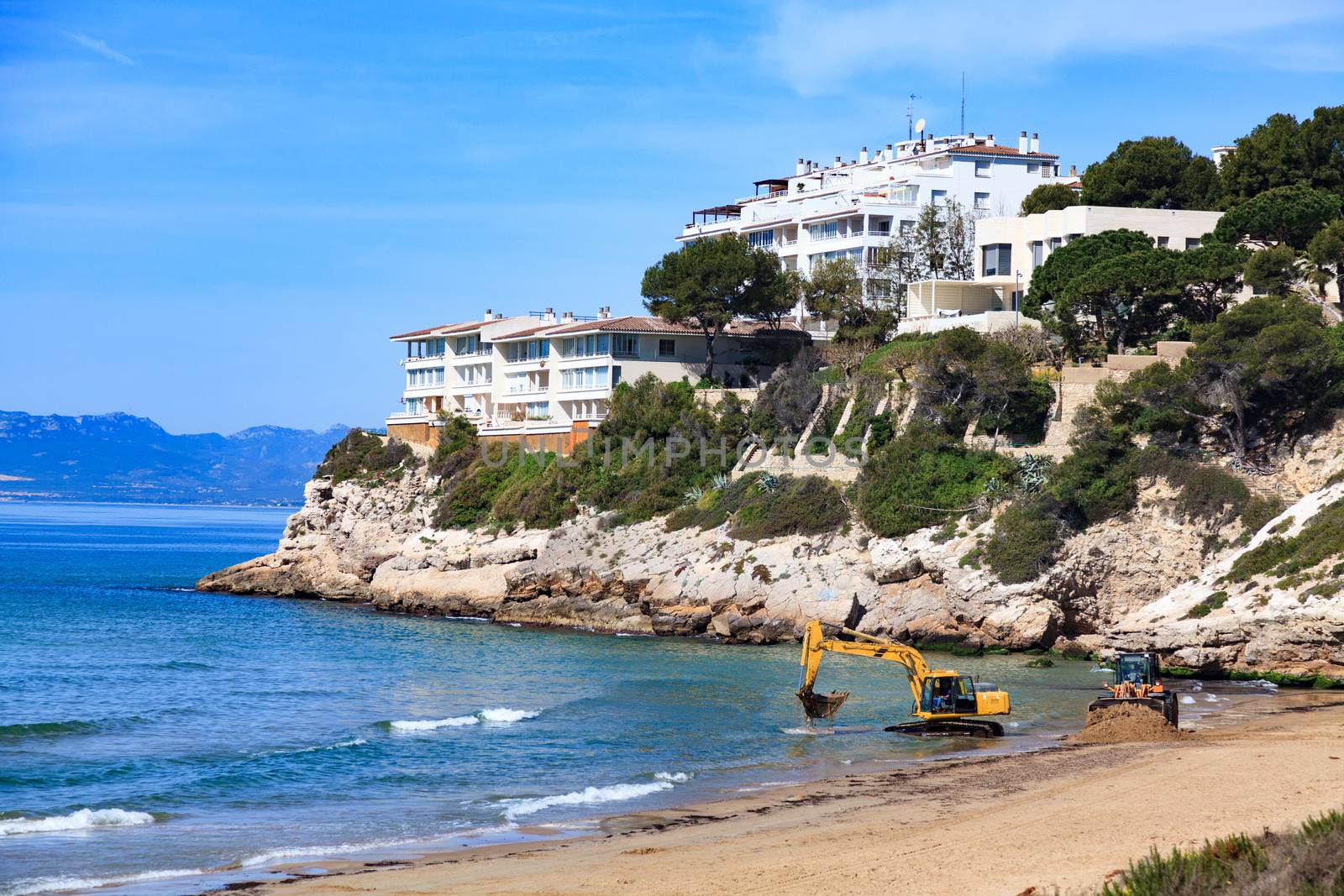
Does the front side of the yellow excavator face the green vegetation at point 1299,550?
no

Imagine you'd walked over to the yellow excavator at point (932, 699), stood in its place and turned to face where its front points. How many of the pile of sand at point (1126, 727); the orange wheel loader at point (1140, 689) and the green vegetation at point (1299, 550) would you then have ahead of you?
0

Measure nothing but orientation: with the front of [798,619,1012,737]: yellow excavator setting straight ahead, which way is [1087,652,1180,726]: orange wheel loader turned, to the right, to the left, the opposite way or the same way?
to the left

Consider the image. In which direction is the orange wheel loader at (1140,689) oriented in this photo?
toward the camera

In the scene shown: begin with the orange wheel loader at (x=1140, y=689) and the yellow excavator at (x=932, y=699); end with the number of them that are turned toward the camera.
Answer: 1

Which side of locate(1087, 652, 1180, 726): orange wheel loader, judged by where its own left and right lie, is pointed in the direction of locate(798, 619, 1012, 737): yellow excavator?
right

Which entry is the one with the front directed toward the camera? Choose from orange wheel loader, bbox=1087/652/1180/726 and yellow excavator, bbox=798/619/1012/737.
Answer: the orange wheel loader

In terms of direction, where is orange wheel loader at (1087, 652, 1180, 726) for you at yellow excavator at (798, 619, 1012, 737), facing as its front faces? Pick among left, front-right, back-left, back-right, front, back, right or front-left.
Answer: back

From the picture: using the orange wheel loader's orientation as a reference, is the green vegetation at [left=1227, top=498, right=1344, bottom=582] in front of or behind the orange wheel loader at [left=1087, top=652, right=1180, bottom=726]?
behind

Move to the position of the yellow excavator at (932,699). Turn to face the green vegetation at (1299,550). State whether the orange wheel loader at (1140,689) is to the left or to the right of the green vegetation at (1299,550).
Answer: right

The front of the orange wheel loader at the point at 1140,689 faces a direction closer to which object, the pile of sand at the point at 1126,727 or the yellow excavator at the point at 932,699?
the pile of sand

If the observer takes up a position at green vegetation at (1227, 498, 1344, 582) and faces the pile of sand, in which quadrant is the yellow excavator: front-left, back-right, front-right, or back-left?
front-right

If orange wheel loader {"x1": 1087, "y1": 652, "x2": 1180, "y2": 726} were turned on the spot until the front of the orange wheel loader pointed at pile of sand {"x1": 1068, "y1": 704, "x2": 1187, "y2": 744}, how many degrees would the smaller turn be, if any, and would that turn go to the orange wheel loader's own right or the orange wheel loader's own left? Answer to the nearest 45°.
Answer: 0° — it already faces it

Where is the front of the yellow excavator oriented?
to the viewer's left
